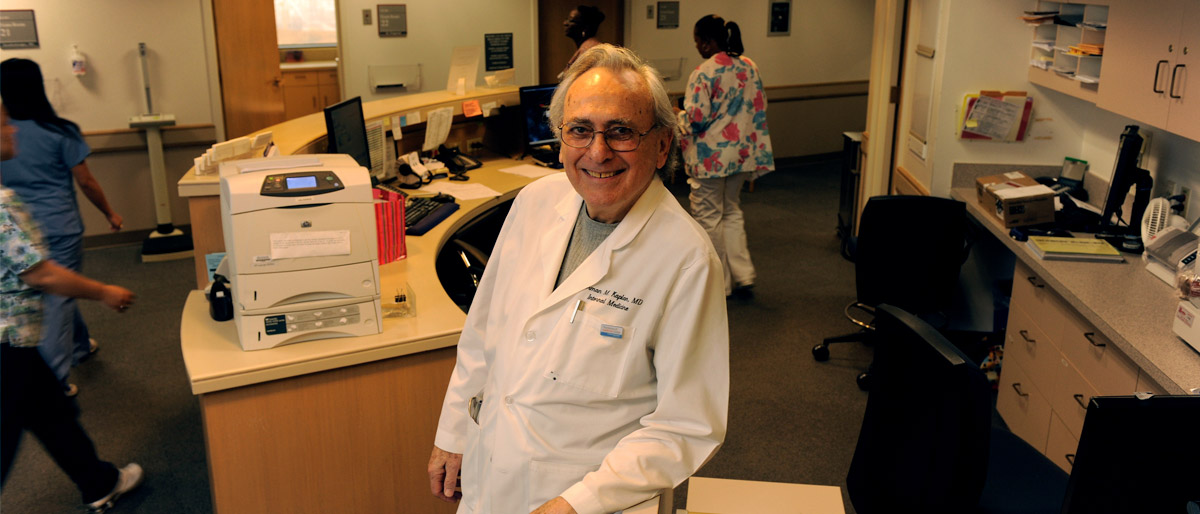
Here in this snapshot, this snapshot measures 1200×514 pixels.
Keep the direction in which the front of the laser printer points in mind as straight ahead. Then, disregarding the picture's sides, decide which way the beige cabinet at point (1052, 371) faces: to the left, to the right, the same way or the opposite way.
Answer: to the right

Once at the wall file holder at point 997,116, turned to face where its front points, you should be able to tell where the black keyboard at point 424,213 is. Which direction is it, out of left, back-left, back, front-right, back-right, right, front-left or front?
front-right

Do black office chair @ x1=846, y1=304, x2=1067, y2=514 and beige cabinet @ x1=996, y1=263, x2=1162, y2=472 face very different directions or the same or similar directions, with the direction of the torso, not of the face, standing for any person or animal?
very different directions

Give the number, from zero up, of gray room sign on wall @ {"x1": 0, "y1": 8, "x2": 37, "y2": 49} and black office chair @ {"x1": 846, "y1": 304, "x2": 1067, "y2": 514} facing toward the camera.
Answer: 1

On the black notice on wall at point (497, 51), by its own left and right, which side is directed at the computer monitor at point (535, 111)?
front

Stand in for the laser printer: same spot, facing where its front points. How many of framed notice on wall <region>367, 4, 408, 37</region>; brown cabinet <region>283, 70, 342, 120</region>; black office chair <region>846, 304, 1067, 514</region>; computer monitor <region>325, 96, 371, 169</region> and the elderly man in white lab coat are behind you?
3
